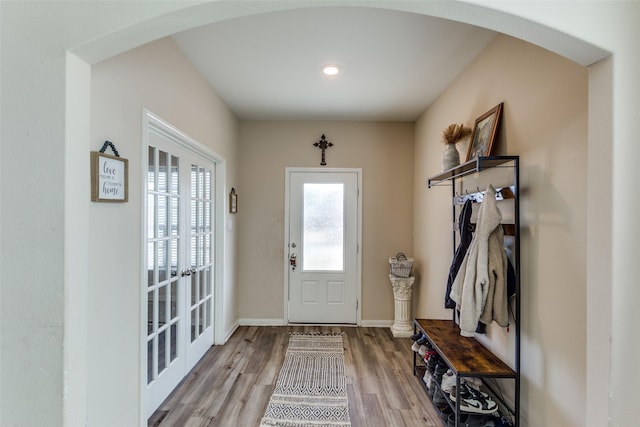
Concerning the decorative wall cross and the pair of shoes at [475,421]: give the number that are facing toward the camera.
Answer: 1

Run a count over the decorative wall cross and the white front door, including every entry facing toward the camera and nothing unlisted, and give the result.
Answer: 2

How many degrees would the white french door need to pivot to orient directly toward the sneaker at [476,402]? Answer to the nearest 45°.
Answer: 0° — it already faces it

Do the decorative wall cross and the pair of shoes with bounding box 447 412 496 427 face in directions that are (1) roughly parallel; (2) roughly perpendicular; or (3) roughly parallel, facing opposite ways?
roughly perpendicular
